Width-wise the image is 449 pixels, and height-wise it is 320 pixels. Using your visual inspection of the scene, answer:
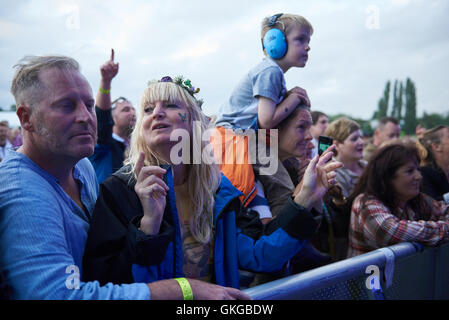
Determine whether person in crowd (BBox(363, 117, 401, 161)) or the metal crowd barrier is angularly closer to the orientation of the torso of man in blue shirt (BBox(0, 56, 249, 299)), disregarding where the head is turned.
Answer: the metal crowd barrier

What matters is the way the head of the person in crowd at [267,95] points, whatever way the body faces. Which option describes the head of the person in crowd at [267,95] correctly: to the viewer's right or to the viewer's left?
to the viewer's right

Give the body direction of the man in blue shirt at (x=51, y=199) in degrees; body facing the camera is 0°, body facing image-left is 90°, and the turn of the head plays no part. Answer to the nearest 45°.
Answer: approximately 315°
